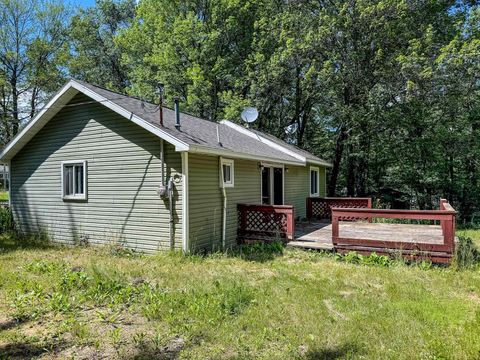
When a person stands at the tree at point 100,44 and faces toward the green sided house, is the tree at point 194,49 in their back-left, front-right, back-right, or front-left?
front-left

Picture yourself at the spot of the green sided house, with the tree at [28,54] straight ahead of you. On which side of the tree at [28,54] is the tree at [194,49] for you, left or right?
right
